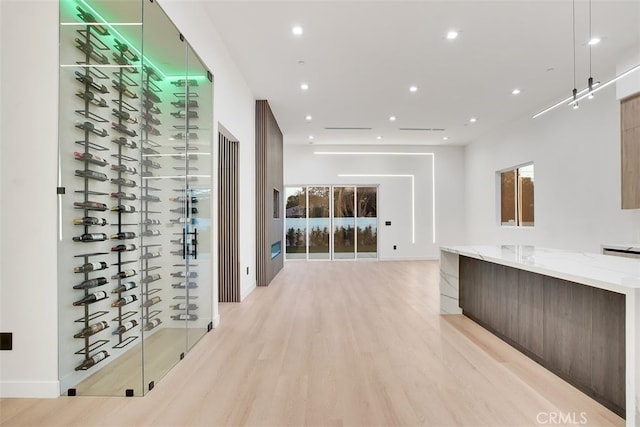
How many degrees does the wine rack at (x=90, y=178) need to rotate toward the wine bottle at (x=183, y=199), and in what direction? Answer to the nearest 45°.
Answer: approximately 90° to its left

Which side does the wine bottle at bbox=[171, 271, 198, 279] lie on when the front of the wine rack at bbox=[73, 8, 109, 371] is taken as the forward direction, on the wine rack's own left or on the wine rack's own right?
on the wine rack's own left

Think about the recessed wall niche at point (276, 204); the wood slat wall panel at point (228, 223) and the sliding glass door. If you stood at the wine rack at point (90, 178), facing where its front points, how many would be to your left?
3

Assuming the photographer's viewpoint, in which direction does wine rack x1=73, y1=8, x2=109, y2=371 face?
facing the viewer and to the right of the viewer

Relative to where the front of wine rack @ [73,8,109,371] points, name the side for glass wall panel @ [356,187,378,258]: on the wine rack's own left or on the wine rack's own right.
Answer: on the wine rack's own left

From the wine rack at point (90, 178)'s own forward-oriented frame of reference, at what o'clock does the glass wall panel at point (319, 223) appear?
The glass wall panel is roughly at 9 o'clock from the wine rack.
